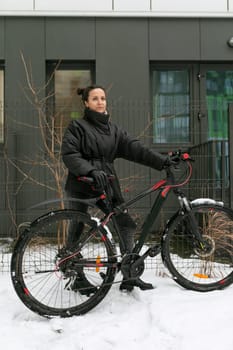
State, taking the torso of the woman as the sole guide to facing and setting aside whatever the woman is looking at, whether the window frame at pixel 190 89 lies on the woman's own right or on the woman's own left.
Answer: on the woman's own left

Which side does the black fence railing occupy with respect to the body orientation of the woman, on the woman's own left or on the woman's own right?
on the woman's own left

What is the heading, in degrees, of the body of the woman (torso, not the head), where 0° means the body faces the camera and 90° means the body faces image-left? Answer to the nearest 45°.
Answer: approximately 315°

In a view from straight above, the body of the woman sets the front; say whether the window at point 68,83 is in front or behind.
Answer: behind

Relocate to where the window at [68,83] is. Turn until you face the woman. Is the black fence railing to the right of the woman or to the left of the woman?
left
